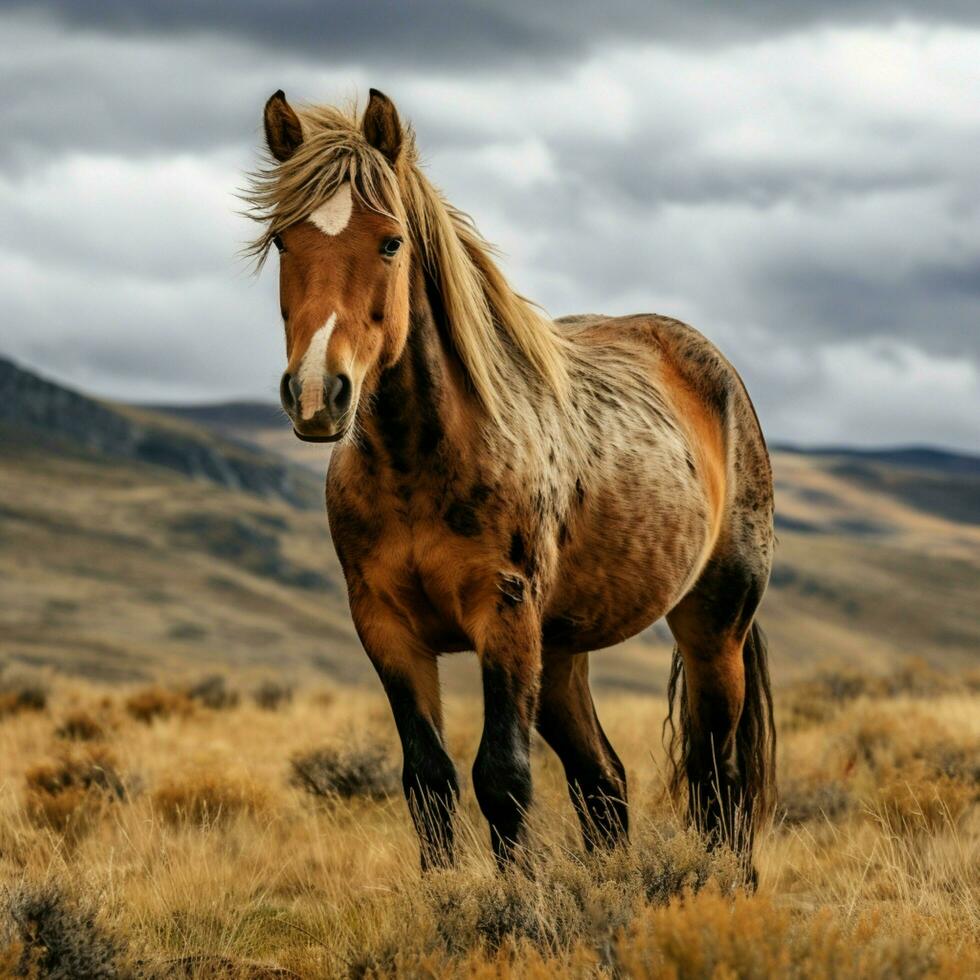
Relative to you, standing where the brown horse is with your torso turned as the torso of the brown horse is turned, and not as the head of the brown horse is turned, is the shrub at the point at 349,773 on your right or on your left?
on your right

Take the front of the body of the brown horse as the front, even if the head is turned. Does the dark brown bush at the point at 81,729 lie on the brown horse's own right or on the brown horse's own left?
on the brown horse's own right

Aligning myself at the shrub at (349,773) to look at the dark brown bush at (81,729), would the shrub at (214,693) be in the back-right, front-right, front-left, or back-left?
front-right

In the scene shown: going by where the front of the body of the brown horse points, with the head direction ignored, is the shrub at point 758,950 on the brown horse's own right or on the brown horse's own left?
on the brown horse's own left

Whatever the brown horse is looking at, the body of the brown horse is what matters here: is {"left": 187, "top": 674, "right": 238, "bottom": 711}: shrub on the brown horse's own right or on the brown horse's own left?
on the brown horse's own right

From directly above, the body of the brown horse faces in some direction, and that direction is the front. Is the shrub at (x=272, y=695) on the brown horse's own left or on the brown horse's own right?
on the brown horse's own right

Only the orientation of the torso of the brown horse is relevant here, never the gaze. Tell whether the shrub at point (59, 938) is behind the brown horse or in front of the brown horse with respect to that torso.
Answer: in front

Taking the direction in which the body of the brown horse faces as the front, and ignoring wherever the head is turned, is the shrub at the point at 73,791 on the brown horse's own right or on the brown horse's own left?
on the brown horse's own right

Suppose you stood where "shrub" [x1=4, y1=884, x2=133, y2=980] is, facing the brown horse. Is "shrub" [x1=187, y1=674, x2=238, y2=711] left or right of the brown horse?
left

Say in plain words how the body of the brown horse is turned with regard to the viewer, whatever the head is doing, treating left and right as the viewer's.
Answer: facing the viewer and to the left of the viewer
